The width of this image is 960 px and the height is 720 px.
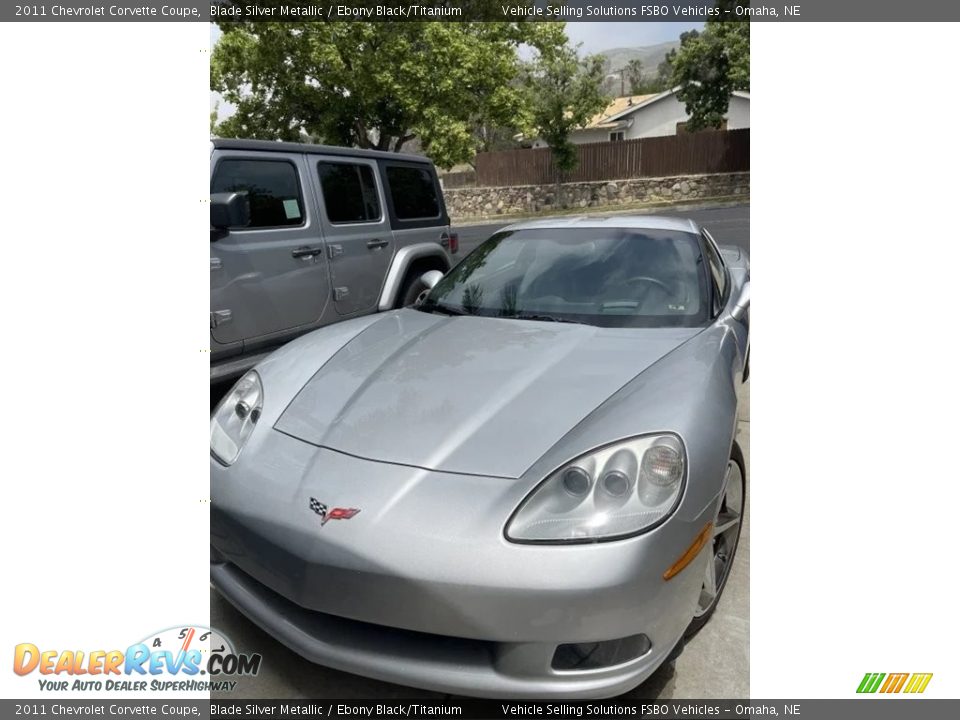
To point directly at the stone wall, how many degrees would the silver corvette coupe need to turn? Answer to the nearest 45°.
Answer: approximately 135° to its right

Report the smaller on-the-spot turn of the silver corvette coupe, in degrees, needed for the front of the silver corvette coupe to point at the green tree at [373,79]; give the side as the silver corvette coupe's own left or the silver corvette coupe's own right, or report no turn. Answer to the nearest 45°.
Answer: approximately 135° to the silver corvette coupe's own right

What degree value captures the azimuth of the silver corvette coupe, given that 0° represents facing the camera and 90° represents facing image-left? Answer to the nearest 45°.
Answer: approximately 45°

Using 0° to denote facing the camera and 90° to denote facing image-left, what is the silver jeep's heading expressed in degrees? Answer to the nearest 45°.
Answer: approximately 45°

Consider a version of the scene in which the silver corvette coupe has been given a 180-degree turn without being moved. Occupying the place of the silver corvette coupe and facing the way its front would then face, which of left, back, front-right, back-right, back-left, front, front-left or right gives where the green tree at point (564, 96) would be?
front-left

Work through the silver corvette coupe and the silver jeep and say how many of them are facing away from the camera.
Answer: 0
